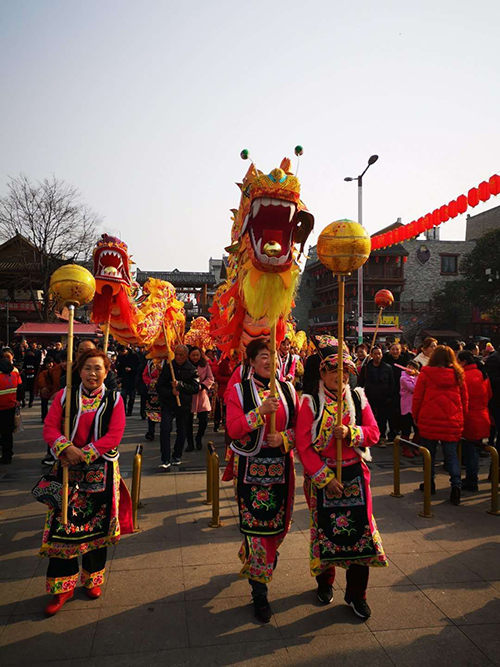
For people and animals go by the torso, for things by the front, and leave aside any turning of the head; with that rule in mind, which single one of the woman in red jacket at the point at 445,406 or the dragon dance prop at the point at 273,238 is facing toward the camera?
the dragon dance prop

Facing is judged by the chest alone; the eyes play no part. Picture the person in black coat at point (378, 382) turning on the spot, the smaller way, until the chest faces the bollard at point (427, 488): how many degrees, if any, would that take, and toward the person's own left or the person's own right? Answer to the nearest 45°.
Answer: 0° — they already face it

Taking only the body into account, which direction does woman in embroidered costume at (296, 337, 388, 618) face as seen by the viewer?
toward the camera

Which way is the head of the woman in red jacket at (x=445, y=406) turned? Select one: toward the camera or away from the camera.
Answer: away from the camera

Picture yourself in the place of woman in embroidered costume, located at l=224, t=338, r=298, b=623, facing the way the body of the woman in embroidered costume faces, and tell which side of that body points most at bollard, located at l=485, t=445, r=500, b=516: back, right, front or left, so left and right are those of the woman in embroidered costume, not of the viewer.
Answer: left

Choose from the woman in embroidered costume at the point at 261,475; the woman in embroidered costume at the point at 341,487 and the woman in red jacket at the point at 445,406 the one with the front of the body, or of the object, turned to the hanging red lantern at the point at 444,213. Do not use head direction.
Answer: the woman in red jacket

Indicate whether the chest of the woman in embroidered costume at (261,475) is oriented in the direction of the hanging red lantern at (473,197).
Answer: no

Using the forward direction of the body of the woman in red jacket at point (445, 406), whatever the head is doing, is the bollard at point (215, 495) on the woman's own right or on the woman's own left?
on the woman's own left

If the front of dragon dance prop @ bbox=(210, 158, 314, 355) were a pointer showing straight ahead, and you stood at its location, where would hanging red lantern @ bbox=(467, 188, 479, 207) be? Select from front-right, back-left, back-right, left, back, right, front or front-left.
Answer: back-left

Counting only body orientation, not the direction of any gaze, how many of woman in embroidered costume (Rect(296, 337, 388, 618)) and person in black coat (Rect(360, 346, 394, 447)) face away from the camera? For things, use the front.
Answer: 0

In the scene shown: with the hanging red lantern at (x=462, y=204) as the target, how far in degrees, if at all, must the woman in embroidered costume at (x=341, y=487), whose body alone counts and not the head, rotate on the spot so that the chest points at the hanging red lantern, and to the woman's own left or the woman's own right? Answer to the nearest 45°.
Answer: approximately 180°

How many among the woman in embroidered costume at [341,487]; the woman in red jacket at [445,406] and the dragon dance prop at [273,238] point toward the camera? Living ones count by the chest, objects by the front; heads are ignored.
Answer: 2

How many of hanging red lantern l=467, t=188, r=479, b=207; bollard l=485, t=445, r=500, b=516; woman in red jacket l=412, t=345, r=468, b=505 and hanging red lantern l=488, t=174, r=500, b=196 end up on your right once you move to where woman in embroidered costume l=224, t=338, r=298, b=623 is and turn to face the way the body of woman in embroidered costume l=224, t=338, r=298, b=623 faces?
0

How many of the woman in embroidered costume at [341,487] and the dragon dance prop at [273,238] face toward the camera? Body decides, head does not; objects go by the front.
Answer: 2

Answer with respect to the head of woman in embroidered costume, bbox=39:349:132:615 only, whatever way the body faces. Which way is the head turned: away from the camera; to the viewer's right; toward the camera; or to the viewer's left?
toward the camera

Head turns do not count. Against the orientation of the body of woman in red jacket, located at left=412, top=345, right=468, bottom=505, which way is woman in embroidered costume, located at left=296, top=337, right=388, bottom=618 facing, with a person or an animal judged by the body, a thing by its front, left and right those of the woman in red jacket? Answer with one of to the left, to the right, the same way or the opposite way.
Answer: the opposite way

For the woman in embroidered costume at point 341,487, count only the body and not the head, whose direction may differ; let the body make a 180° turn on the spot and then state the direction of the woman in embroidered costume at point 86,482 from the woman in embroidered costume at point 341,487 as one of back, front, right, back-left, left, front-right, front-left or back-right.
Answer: left

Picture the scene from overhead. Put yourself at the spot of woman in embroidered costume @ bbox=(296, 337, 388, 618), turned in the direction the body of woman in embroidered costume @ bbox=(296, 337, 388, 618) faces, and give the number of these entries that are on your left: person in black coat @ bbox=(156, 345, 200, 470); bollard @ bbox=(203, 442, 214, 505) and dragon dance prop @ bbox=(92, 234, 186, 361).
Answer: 0

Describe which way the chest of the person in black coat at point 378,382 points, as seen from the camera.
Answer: toward the camera

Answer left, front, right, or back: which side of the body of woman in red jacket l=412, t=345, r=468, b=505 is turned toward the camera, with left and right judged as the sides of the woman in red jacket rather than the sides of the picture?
back

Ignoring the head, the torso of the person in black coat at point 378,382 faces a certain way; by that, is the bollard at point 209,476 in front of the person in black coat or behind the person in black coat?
in front
